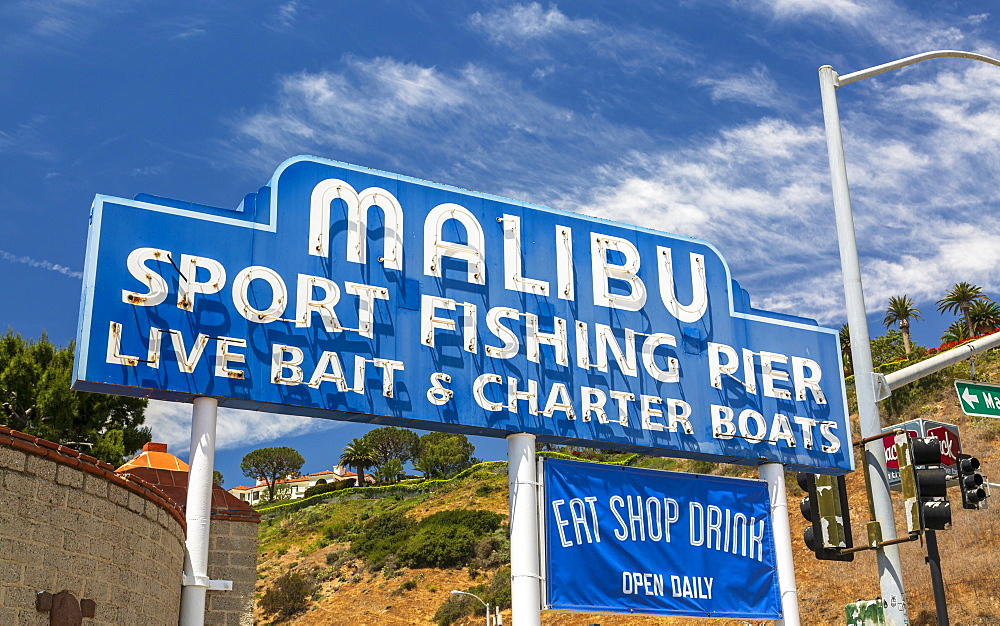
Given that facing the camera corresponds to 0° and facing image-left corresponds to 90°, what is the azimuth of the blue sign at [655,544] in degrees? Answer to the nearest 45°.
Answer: approximately 315°

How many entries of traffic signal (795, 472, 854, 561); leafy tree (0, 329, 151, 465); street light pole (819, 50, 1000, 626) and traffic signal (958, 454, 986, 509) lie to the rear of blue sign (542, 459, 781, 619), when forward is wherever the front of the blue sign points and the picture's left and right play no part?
1

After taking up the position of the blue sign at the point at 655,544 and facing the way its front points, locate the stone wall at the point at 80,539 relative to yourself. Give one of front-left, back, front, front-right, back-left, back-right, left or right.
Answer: right

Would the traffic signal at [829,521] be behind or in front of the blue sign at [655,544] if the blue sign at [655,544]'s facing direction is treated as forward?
in front

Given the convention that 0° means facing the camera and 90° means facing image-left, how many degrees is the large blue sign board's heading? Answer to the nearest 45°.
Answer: approximately 315°

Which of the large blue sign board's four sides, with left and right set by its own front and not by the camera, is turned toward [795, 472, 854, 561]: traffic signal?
left

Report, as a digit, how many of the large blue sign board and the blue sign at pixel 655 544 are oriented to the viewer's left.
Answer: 0

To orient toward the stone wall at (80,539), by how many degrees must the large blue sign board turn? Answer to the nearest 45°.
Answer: approximately 90° to its right
